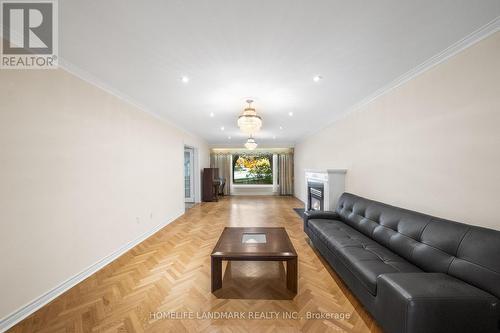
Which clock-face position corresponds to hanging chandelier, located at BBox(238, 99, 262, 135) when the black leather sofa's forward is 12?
The hanging chandelier is roughly at 2 o'clock from the black leather sofa.

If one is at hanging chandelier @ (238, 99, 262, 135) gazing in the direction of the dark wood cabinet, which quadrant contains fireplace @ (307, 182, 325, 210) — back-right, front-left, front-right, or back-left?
front-right

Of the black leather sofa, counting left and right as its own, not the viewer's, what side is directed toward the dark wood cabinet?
right

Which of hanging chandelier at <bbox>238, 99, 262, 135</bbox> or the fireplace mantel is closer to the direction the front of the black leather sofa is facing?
the hanging chandelier

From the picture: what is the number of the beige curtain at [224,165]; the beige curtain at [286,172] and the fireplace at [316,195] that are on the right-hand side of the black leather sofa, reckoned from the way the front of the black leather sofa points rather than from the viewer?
3

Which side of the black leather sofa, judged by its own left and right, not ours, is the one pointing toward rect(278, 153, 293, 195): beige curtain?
right

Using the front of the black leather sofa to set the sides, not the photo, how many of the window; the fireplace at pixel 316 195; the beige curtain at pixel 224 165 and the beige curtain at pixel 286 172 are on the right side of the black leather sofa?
4

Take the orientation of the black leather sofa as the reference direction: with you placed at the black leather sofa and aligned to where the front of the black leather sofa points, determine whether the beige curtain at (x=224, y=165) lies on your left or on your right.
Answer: on your right

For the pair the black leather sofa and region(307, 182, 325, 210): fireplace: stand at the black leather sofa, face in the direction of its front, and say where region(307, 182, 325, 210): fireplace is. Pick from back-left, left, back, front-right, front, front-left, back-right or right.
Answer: right

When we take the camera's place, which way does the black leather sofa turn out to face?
facing the viewer and to the left of the viewer

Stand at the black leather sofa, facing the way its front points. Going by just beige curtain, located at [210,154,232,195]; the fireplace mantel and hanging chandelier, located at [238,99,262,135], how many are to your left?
0

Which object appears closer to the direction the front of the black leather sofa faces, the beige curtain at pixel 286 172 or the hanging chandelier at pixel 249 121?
the hanging chandelier

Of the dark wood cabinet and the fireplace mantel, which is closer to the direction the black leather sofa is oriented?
the dark wood cabinet

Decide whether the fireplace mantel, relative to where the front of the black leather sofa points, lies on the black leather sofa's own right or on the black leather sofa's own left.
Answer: on the black leather sofa's own right
